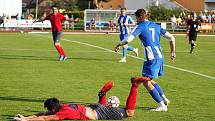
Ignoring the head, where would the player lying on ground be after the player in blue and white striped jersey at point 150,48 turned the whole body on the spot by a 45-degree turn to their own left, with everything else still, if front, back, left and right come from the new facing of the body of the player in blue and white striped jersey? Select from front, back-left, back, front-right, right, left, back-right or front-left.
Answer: front-left

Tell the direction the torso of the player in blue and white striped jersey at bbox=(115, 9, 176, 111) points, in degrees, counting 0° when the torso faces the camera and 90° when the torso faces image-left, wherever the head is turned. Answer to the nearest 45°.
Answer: approximately 135°
